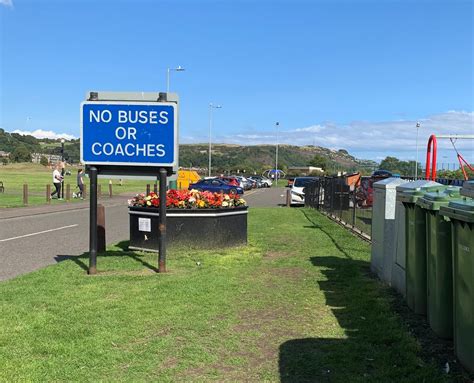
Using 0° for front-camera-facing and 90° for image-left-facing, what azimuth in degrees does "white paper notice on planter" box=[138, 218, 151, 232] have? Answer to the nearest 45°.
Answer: approximately 0°

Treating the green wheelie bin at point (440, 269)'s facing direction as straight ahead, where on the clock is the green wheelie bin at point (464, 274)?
the green wheelie bin at point (464, 274) is roughly at 10 o'clock from the green wheelie bin at point (440, 269).

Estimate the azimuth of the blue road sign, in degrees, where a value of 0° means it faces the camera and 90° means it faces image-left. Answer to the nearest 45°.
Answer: approximately 0°

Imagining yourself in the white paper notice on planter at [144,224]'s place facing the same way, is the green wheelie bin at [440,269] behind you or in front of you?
in front

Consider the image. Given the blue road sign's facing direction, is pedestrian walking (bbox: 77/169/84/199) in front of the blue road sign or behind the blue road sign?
behind

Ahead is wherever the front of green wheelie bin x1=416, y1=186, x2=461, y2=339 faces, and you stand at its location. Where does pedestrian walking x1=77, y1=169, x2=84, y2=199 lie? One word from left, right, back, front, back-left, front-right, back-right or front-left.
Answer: right

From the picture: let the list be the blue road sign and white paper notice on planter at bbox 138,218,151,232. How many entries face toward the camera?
2

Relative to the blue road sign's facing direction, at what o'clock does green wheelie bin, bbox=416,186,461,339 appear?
The green wheelie bin is roughly at 11 o'clock from the blue road sign.

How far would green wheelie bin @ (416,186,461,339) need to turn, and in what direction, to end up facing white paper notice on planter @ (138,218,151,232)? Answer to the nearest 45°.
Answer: approximately 90° to its right

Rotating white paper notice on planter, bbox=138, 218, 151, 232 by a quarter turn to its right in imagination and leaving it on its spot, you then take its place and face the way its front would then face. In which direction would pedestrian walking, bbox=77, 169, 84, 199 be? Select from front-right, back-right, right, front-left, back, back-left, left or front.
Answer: right

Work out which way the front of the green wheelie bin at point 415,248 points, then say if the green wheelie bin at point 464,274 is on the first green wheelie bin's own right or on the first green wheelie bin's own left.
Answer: on the first green wheelie bin's own left

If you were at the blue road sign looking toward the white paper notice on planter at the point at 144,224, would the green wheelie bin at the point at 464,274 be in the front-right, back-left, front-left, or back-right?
back-right

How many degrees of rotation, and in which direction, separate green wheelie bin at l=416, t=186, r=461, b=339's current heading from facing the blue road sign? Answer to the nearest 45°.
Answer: approximately 90° to its right
